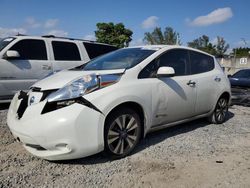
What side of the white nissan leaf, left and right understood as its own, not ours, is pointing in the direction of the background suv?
right

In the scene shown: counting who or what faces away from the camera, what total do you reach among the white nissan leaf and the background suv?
0

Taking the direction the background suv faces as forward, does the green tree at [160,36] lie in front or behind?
behind

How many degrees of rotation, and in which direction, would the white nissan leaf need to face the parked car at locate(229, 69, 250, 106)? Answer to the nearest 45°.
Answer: approximately 180°

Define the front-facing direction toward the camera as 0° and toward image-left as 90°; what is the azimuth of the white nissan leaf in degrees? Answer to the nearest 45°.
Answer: approximately 45°

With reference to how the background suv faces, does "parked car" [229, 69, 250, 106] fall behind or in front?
behind

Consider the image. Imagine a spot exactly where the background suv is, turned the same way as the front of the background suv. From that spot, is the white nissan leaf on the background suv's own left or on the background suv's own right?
on the background suv's own left
